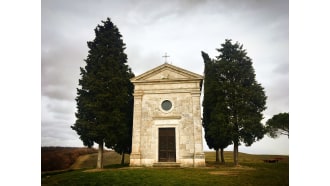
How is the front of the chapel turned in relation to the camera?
facing the viewer

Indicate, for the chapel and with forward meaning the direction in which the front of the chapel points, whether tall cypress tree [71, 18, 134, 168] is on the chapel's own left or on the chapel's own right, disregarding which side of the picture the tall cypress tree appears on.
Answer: on the chapel's own right

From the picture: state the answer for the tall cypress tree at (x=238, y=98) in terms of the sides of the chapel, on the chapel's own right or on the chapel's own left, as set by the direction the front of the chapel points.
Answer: on the chapel's own left
